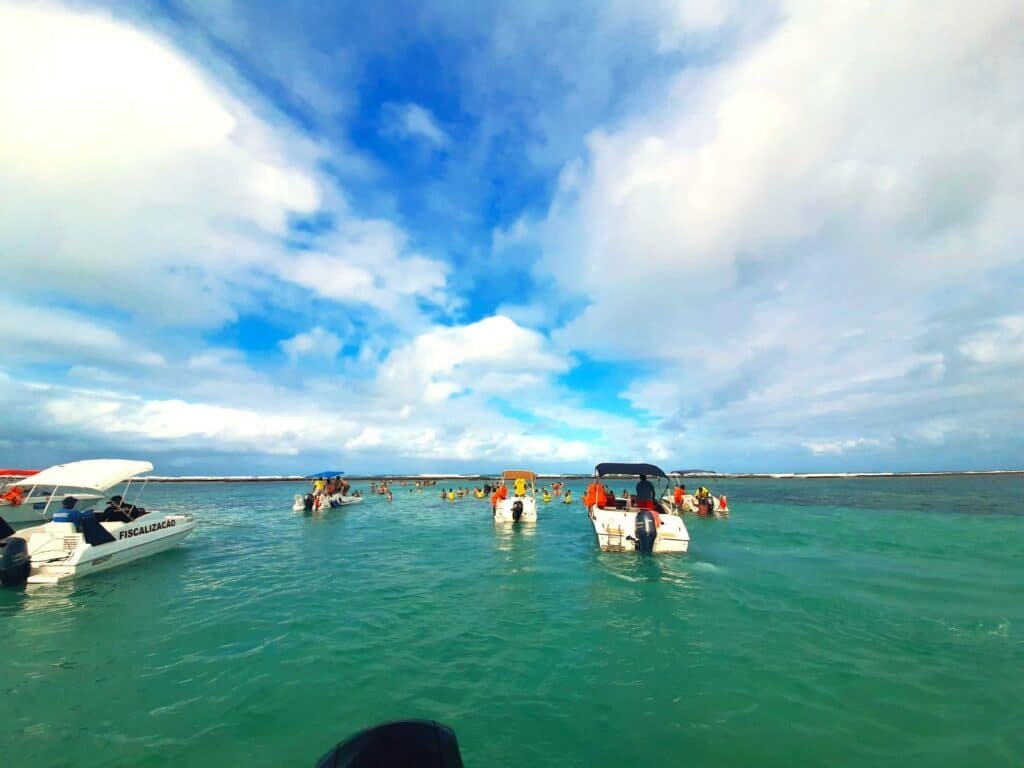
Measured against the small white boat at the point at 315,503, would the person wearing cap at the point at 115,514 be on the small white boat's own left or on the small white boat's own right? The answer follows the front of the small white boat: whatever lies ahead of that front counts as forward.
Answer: on the small white boat's own right

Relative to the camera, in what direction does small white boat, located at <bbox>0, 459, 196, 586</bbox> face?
facing away from the viewer and to the right of the viewer

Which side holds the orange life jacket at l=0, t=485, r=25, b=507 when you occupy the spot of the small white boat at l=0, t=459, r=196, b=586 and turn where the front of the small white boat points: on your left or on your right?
on your left

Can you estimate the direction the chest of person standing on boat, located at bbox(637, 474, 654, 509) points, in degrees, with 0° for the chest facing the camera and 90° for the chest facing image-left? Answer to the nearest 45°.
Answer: approximately 180°

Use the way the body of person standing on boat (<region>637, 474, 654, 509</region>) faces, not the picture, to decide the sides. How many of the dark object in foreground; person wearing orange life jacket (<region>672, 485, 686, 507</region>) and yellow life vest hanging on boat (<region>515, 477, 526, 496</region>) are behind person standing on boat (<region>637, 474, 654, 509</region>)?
1

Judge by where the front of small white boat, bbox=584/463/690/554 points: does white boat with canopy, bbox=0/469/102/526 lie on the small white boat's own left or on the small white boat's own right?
on the small white boat's own left

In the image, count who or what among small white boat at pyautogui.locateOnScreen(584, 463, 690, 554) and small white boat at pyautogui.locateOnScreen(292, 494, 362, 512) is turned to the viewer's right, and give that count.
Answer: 1

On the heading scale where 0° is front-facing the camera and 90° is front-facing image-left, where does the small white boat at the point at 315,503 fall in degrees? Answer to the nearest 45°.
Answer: approximately 270°

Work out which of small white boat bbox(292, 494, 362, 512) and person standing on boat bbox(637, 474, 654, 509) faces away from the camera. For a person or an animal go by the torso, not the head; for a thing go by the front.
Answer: the person standing on boat

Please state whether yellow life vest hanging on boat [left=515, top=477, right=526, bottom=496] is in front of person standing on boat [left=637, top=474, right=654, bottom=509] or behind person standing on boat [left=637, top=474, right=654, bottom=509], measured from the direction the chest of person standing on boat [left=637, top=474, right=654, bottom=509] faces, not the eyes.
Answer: in front

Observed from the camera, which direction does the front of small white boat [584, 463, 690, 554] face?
facing away from the viewer
